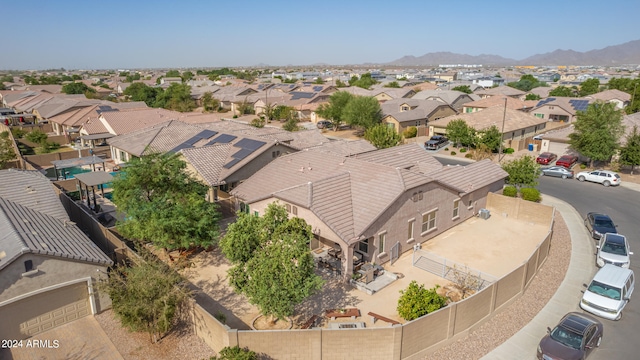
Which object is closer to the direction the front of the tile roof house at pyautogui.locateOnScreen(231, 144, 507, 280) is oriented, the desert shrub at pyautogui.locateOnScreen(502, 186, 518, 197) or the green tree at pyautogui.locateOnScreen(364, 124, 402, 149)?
the desert shrub

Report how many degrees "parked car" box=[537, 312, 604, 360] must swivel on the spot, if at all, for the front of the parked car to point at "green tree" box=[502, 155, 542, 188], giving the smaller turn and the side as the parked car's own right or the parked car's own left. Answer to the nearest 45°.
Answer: approximately 135° to the parked car's own right

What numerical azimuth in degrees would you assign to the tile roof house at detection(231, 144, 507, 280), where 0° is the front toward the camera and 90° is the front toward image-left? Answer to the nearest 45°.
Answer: approximately 225°

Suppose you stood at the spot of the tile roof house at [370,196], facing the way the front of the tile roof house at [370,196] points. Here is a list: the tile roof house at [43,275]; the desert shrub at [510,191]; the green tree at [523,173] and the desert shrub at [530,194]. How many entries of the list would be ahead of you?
3
